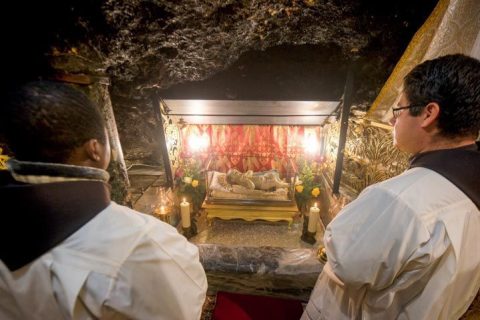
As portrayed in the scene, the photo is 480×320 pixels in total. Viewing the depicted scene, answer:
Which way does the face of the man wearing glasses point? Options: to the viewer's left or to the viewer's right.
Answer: to the viewer's left

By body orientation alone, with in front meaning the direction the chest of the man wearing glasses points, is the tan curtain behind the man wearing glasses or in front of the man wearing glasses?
in front

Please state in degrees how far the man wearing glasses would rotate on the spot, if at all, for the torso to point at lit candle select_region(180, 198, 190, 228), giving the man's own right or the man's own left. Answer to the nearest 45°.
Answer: approximately 45° to the man's own left

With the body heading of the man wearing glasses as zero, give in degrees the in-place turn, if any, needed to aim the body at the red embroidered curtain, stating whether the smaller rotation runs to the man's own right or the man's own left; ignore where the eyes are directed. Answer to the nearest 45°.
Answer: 0° — they already face it

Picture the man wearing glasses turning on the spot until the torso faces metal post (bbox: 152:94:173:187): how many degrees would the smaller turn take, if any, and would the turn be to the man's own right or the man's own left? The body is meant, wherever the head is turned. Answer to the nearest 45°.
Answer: approximately 45° to the man's own left

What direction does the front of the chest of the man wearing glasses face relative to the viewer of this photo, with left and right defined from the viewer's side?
facing away from the viewer and to the left of the viewer

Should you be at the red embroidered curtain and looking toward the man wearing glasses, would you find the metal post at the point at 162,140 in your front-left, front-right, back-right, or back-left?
front-right

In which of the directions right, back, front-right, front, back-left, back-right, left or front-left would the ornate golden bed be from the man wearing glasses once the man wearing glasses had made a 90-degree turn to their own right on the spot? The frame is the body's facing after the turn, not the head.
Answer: left

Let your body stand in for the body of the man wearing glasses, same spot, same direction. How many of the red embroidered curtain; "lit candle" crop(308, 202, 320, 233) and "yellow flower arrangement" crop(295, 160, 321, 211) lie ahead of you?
3

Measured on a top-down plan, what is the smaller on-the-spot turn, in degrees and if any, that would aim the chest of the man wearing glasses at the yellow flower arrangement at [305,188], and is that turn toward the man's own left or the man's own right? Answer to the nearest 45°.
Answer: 0° — they already face it
